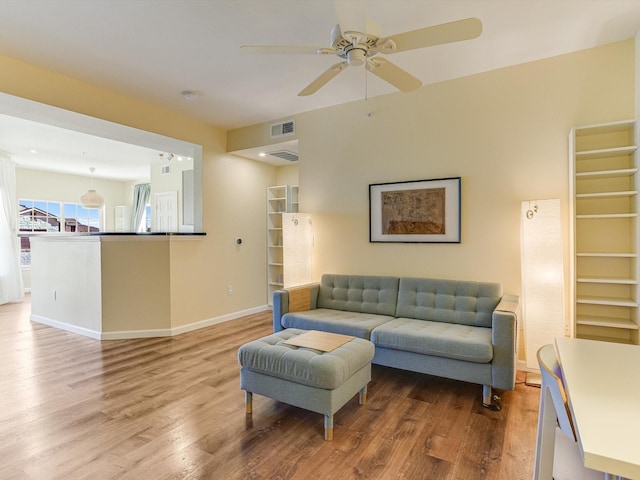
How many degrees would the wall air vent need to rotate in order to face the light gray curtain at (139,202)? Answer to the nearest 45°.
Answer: approximately 90° to its right

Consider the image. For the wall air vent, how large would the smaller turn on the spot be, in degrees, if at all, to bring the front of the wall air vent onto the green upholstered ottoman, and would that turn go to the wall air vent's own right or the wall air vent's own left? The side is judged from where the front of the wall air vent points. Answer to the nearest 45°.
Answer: approximately 45° to the wall air vent's own left

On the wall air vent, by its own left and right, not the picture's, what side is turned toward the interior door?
right

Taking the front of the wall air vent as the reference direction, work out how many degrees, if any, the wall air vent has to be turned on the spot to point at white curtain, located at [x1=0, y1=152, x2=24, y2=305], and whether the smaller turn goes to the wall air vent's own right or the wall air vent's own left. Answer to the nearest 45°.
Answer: approximately 90° to the wall air vent's own right

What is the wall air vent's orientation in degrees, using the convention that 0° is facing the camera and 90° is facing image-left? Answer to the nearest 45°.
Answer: approximately 45°

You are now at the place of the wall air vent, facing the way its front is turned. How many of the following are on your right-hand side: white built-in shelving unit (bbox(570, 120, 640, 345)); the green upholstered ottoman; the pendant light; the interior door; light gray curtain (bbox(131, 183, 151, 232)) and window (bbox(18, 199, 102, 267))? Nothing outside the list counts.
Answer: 4

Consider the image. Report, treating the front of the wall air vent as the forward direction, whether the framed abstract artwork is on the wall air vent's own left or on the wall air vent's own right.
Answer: on the wall air vent's own left

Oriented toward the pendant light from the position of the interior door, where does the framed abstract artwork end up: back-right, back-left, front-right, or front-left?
back-left

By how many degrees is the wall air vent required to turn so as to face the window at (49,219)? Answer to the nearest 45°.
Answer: approximately 90° to its right

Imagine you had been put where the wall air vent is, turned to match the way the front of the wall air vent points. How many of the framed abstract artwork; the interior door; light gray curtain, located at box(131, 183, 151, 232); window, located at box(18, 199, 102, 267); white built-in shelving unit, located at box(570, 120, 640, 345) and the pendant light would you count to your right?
4
